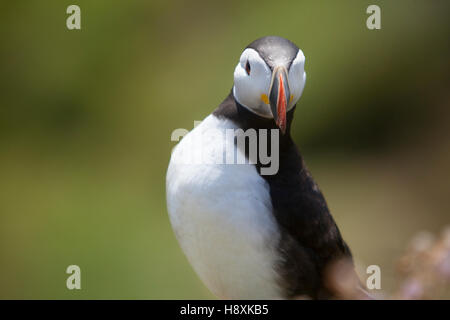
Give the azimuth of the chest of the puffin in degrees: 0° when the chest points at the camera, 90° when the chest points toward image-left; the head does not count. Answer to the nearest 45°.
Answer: approximately 45°
